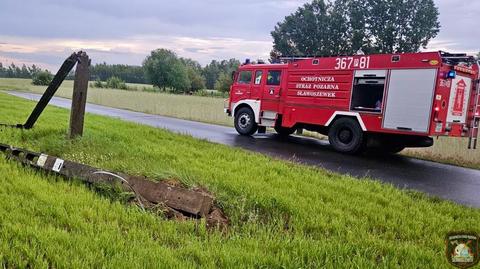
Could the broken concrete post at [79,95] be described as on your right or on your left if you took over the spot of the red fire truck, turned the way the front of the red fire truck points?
on your left

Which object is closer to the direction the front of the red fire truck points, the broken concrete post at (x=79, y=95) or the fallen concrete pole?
the broken concrete post

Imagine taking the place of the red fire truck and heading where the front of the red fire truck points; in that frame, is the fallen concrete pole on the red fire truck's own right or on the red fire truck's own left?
on the red fire truck's own left

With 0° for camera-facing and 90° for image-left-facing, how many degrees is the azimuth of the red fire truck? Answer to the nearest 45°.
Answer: approximately 135°
